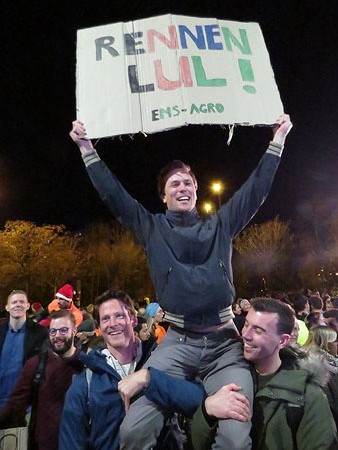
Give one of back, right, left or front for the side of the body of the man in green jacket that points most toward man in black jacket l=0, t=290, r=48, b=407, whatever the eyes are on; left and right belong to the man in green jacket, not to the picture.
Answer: right

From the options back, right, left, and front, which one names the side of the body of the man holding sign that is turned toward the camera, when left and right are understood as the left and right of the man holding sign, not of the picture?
front

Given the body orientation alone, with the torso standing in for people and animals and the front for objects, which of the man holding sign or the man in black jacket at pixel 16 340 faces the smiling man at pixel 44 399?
the man in black jacket

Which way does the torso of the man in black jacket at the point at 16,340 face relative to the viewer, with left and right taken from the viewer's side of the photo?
facing the viewer

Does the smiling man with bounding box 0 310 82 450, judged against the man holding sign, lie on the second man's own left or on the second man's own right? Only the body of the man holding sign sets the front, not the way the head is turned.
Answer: on the second man's own right

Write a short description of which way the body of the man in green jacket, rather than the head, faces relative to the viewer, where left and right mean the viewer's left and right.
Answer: facing the viewer and to the left of the viewer

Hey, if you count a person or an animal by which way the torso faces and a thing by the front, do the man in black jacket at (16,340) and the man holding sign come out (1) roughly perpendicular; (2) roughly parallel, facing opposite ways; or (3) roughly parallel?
roughly parallel

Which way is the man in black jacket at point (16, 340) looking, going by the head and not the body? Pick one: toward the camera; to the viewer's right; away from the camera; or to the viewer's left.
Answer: toward the camera

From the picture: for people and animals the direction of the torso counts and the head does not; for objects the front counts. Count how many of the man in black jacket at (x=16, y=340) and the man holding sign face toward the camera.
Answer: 2

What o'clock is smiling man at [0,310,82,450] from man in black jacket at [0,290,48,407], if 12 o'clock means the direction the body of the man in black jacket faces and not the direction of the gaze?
The smiling man is roughly at 12 o'clock from the man in black jacket.

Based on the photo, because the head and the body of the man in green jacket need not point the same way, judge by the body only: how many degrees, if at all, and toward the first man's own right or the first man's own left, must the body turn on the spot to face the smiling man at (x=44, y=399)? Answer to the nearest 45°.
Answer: approximately 90° to the first man's own right

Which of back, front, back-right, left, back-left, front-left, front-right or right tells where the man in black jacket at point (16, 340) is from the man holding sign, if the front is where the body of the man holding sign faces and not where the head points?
back-right
